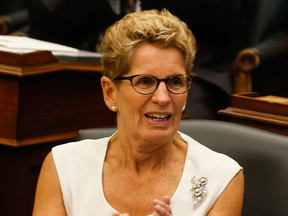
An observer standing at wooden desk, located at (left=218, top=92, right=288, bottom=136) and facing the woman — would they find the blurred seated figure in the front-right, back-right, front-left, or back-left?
back-right

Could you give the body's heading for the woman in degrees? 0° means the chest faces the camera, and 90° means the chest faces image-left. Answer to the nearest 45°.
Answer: approximately 0°

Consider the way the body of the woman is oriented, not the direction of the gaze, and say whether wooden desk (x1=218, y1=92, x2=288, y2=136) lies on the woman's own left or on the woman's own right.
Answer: on the woman's own left

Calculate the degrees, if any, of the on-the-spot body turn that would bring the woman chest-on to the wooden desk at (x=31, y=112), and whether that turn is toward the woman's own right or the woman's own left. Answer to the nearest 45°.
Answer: approximately 135° to the woman's own right

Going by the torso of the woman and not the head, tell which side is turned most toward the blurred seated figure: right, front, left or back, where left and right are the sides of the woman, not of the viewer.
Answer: back
